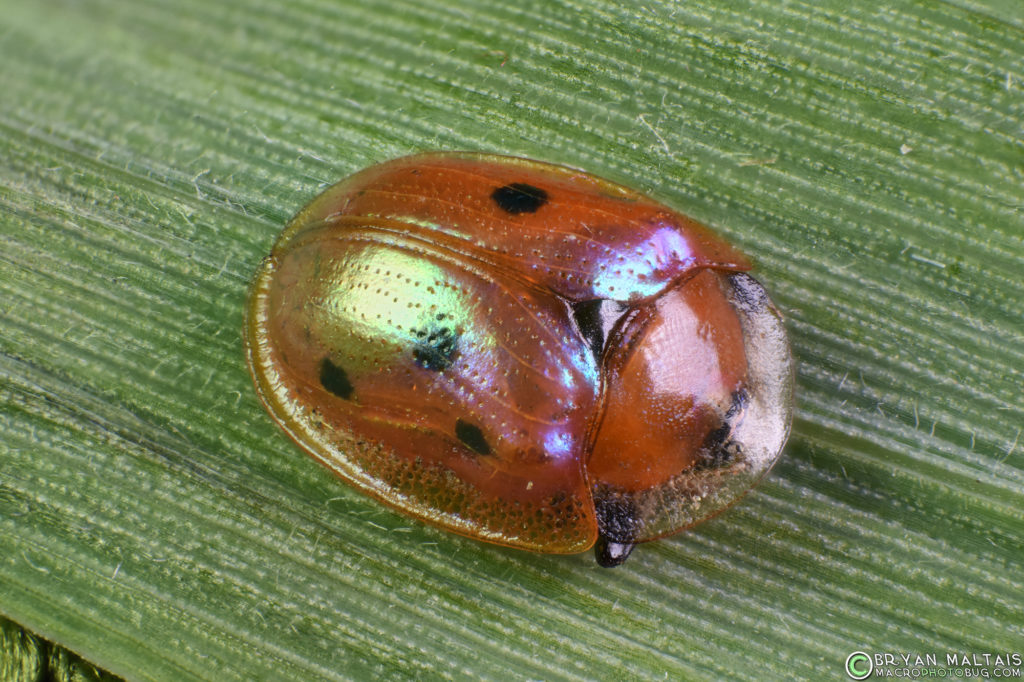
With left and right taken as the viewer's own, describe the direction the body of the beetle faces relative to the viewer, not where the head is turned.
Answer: facing the viewer and to the right of the viewer
